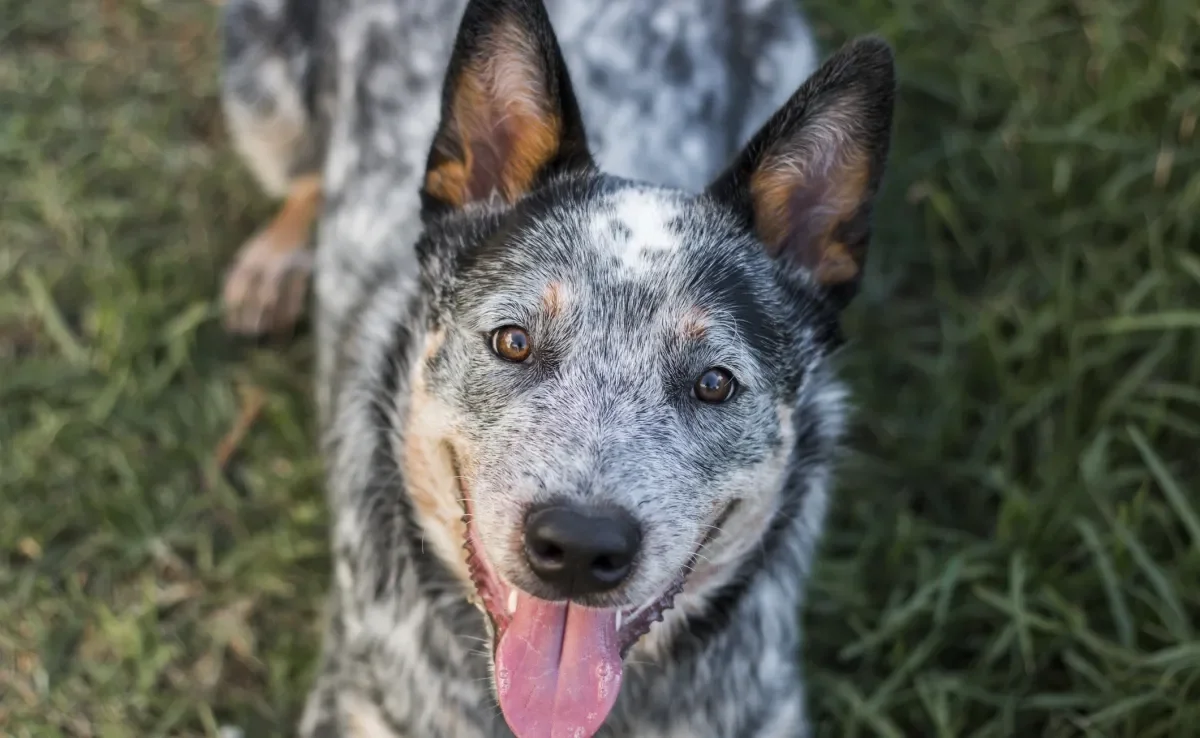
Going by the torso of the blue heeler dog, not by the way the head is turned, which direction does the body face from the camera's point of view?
toward the camera
